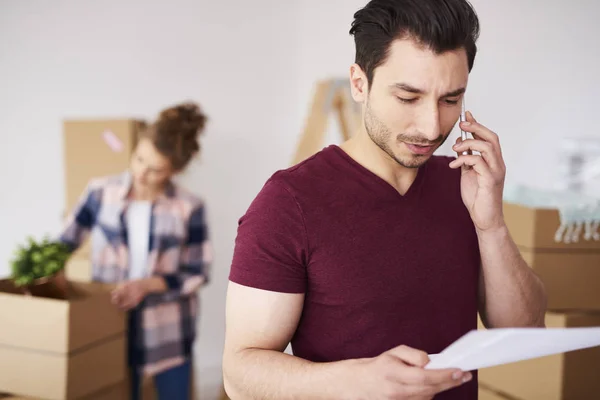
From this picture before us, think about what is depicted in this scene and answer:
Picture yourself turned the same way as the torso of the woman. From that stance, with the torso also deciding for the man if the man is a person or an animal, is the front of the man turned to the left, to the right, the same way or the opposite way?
to the left

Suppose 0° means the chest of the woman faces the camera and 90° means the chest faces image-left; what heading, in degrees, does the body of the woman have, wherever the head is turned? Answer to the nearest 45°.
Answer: approximately 45°

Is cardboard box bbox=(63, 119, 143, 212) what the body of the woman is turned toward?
no

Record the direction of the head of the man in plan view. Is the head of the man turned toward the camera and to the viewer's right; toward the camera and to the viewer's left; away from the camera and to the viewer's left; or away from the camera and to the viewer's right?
toward the camera and to the viewer's right

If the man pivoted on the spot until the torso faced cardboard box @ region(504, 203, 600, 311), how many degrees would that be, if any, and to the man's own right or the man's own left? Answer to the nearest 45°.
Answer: approximately 90° to the man's own left

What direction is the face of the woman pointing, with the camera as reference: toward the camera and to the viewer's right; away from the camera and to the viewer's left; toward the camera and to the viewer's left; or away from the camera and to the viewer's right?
toward the camera and to the viewer's left

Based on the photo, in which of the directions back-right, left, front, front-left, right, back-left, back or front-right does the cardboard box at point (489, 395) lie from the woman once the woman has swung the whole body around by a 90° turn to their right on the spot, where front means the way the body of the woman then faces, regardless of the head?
back

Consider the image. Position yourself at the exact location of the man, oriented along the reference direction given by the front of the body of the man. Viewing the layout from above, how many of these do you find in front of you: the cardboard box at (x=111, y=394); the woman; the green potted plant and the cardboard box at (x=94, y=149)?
0

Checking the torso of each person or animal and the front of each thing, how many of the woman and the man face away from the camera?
0

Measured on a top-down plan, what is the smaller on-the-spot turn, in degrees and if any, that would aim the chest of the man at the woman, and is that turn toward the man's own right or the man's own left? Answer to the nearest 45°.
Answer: approximately 180°

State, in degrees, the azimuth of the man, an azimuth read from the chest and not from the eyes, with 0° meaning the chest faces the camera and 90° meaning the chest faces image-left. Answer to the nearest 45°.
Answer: approximately 315°

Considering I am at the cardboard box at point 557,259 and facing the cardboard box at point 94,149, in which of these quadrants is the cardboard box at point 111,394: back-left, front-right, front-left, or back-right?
front-left
